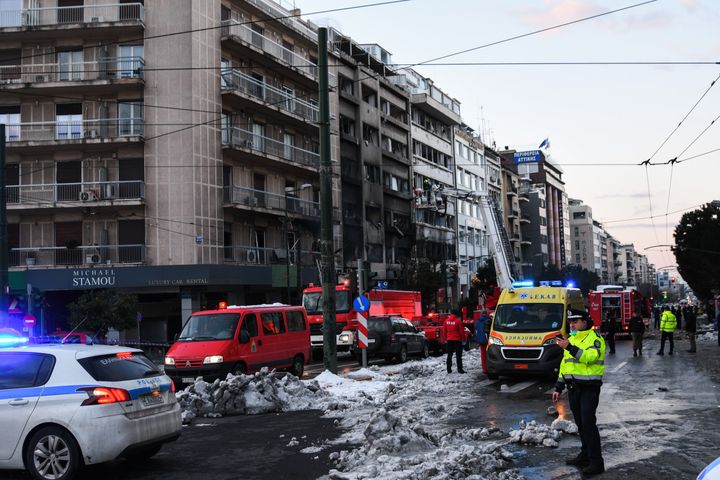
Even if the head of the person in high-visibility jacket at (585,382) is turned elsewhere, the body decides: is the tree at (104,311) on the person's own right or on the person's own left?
on the person's own right

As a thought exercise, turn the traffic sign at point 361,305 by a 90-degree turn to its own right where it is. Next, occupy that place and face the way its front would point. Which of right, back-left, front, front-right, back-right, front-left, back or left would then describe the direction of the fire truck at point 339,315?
right

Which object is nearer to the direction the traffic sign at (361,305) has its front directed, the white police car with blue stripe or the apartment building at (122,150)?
the white police car with blue stripe

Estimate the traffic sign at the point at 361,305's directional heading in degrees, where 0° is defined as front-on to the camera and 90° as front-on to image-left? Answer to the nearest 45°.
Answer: approximately 0°

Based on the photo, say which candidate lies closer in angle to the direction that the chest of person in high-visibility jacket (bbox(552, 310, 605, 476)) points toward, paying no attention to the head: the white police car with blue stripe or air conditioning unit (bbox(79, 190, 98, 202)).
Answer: the white police car with blue stripe

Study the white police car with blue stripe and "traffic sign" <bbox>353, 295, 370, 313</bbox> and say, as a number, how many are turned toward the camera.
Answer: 1

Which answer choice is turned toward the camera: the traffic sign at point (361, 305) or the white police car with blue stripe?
the traffic sign

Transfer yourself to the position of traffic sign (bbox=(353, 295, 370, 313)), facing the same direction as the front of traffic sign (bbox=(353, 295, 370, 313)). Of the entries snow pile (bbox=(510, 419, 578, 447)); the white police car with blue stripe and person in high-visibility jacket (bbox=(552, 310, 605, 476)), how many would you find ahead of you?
3

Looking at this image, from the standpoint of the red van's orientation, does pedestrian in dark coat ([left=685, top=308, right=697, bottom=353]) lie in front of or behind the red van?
behind

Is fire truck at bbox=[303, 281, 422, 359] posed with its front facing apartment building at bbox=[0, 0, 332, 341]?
no

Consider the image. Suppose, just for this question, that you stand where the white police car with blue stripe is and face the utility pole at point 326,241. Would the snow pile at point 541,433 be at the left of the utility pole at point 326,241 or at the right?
right

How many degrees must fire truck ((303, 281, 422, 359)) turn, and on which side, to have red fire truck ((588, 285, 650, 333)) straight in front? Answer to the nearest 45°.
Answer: approximately 180°

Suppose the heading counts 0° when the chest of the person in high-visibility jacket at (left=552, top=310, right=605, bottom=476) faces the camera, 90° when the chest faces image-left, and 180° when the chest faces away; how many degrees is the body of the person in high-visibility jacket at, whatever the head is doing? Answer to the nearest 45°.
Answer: approximately 45°

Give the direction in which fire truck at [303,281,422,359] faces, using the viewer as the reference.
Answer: facing the viewer and to the left of the viewer

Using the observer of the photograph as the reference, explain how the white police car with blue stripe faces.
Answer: facing away from the viewer and to the left of the viewer

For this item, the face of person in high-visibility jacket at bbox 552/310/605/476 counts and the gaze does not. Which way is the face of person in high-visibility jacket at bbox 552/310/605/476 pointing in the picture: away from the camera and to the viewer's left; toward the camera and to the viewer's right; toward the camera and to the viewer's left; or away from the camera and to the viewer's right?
toward the camera and to the viewer's left

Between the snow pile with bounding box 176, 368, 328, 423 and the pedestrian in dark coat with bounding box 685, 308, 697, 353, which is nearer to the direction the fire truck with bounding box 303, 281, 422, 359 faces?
the snow pile

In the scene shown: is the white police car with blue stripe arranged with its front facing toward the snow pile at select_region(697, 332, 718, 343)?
no
